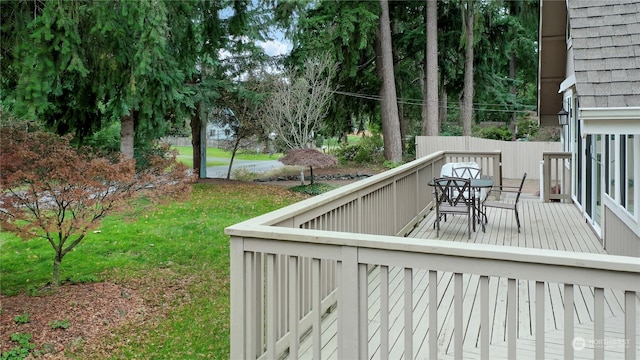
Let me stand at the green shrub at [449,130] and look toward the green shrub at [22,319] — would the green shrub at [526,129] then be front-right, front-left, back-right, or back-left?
back-left

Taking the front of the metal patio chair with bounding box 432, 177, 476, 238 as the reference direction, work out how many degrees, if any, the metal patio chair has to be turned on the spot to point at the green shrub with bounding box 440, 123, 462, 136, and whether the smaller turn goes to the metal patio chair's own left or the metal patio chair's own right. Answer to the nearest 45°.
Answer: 0° — it already faces it

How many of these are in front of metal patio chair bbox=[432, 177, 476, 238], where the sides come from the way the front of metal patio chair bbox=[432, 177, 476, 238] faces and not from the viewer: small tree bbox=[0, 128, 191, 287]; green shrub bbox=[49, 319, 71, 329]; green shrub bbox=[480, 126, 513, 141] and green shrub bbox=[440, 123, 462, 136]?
2

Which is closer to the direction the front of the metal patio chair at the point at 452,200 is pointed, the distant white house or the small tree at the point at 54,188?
the distant white house

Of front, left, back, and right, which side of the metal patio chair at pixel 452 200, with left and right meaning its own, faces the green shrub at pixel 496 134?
front

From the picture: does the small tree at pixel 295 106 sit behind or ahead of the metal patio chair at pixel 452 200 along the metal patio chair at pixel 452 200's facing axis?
ahead

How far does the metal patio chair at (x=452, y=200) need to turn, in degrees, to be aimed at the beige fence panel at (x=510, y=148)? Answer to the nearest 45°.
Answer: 0° — it already faces it

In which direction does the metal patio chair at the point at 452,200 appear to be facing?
away from the camera

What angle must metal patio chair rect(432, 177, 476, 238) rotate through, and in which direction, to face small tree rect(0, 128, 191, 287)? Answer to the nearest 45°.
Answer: approximately 135° to its left

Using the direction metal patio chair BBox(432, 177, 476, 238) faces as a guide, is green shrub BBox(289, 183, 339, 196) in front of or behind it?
in front

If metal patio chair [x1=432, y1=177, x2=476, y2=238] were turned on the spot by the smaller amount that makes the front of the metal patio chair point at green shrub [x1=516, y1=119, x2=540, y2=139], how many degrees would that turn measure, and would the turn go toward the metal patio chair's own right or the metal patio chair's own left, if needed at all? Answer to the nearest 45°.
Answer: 0° — it already faces it

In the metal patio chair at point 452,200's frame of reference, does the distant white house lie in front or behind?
in front

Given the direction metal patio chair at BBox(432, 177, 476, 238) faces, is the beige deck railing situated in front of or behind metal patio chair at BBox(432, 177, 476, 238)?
behind
